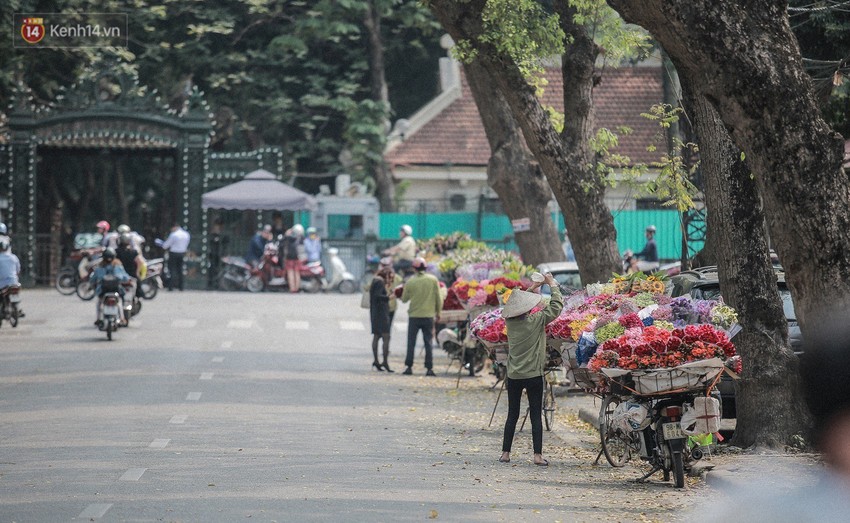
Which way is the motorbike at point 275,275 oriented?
to the viewer's left

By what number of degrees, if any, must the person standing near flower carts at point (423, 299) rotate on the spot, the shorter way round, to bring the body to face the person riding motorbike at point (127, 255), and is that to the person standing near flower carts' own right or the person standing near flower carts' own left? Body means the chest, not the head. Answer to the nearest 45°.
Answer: approximately 45° to the person standing near flower carts' own left

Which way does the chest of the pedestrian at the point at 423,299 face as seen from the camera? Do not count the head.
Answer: away from the camera

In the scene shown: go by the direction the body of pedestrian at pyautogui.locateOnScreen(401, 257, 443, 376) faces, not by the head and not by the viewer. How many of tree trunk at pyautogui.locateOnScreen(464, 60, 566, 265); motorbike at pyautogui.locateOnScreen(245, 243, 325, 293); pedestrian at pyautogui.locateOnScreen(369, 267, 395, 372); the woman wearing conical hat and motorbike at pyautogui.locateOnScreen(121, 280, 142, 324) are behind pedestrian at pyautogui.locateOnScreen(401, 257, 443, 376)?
1

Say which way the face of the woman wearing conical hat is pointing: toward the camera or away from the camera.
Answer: away from the camera

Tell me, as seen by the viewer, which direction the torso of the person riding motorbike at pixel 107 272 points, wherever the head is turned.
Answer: toward the camera
